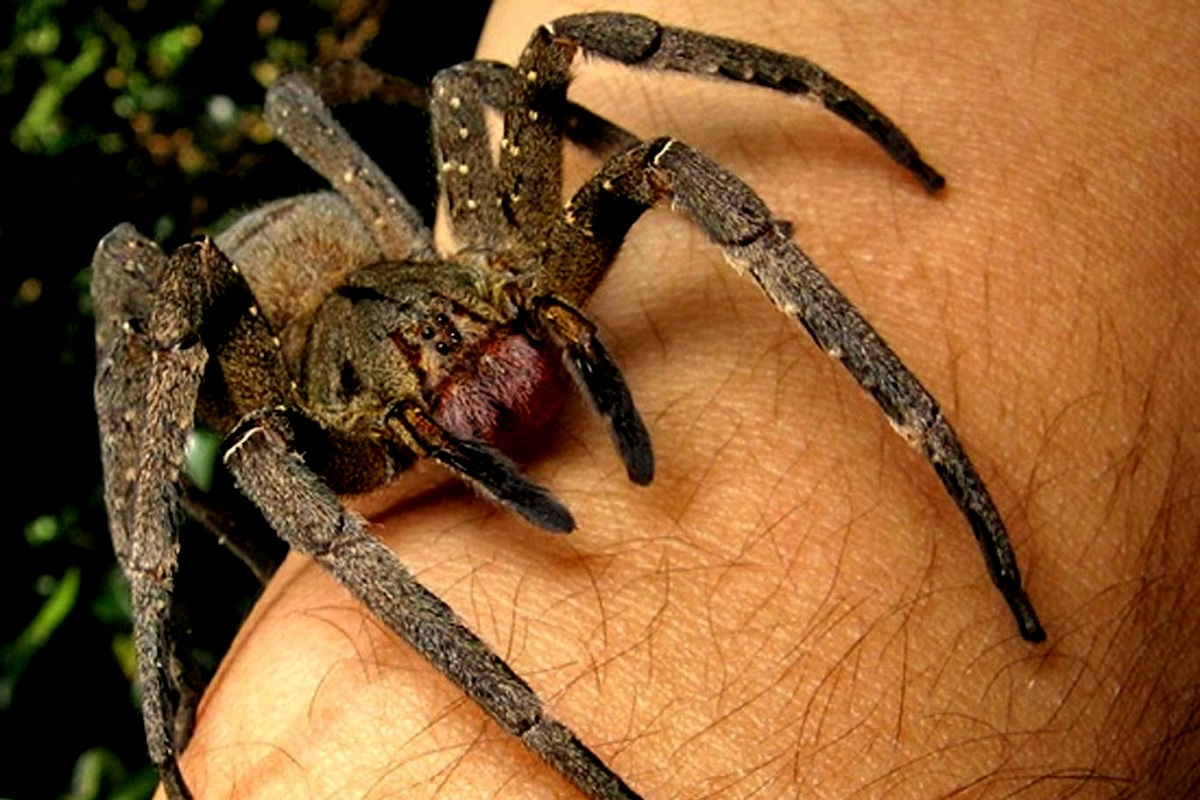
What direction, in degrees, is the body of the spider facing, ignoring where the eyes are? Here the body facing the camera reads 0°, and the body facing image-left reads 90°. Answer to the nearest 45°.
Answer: approximately 315°
